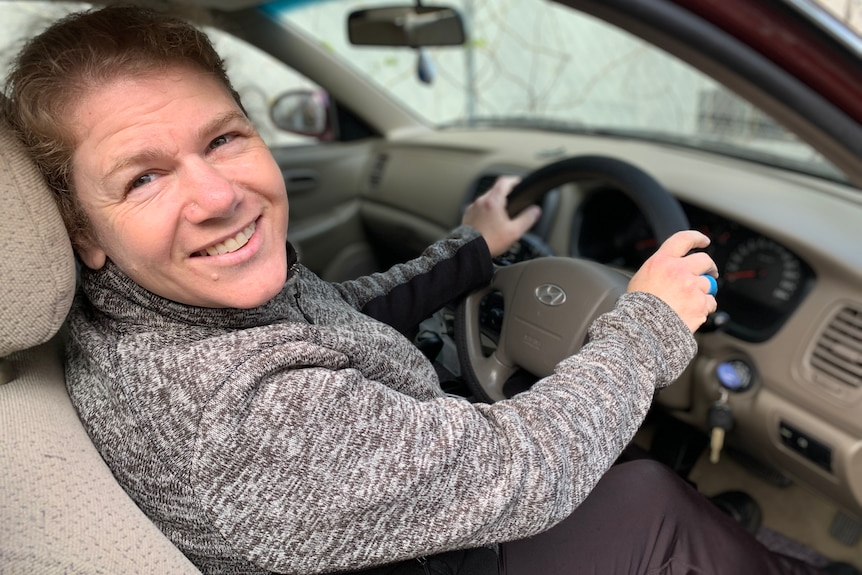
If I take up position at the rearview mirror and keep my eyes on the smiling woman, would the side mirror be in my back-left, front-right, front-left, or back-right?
back-right

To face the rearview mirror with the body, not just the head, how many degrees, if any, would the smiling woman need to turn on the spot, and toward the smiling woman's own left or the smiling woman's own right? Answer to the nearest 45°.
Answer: approximately 90° to the smiling woman's own left

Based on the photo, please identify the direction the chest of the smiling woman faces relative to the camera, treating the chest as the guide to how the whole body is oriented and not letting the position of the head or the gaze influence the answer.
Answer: to the viewer's right

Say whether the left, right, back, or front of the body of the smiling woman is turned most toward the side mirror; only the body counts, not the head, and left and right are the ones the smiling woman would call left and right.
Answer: left
